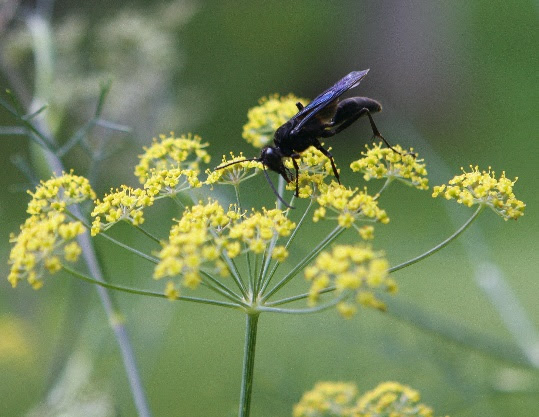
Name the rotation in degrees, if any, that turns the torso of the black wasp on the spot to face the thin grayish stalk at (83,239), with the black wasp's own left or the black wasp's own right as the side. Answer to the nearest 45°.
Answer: approximately 45° to the black wasp's own right

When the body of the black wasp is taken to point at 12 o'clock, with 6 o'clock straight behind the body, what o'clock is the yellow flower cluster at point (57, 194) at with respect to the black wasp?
The yellow flower cluster is roughly at 12 o'clock from the black wasp.

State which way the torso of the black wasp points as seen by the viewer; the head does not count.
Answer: to the viewer's left
